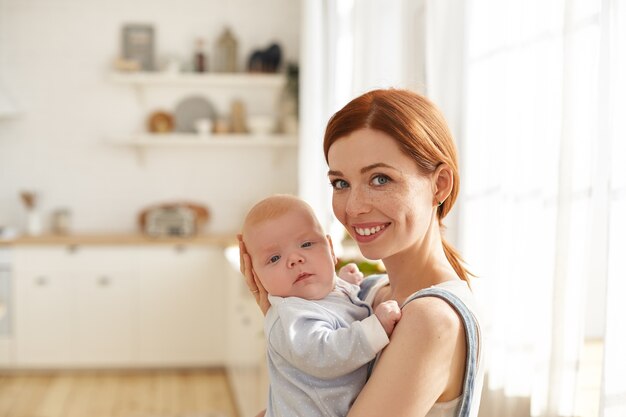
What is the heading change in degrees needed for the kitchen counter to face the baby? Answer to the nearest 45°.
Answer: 0° — it already faces them

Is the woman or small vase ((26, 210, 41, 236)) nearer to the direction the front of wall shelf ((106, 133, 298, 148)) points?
the woman

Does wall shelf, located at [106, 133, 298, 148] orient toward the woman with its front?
yes

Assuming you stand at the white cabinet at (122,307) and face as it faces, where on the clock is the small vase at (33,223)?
The small vase is roughly at 4 o'clock from the white cabinet.
